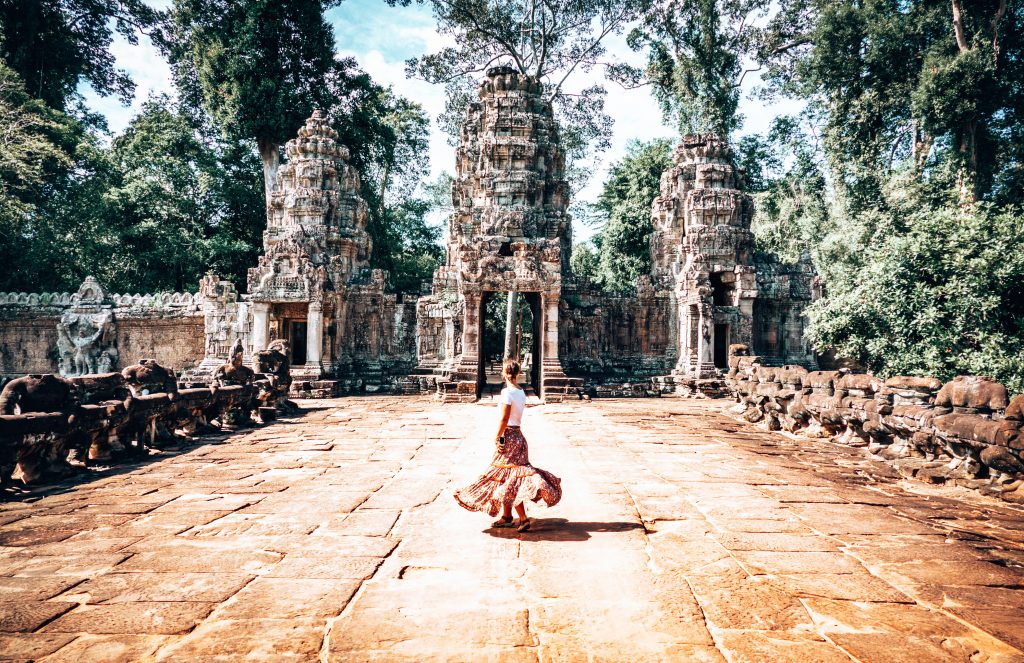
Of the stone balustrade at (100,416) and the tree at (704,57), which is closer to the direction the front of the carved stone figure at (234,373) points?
the stone balustrade

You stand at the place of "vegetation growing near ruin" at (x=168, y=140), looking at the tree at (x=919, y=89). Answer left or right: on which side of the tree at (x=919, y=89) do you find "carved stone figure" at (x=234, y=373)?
right

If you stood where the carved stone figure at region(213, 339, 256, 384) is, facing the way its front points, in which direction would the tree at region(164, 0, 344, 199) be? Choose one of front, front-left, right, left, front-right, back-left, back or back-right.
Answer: back

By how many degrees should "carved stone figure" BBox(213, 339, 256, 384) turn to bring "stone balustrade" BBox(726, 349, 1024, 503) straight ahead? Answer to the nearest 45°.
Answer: approximately 45° to its left

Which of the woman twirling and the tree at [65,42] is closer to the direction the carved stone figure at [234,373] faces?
the woman twirling

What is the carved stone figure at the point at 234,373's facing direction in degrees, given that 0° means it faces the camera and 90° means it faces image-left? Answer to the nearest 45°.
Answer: approximately 0°

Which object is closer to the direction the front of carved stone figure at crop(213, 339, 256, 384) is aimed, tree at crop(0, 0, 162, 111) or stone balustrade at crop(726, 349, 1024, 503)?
the stone balustrade

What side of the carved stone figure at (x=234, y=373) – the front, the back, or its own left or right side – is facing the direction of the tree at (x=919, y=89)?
left

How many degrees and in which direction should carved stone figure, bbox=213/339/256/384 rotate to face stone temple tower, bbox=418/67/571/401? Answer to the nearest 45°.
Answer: approximately 135° to its left
